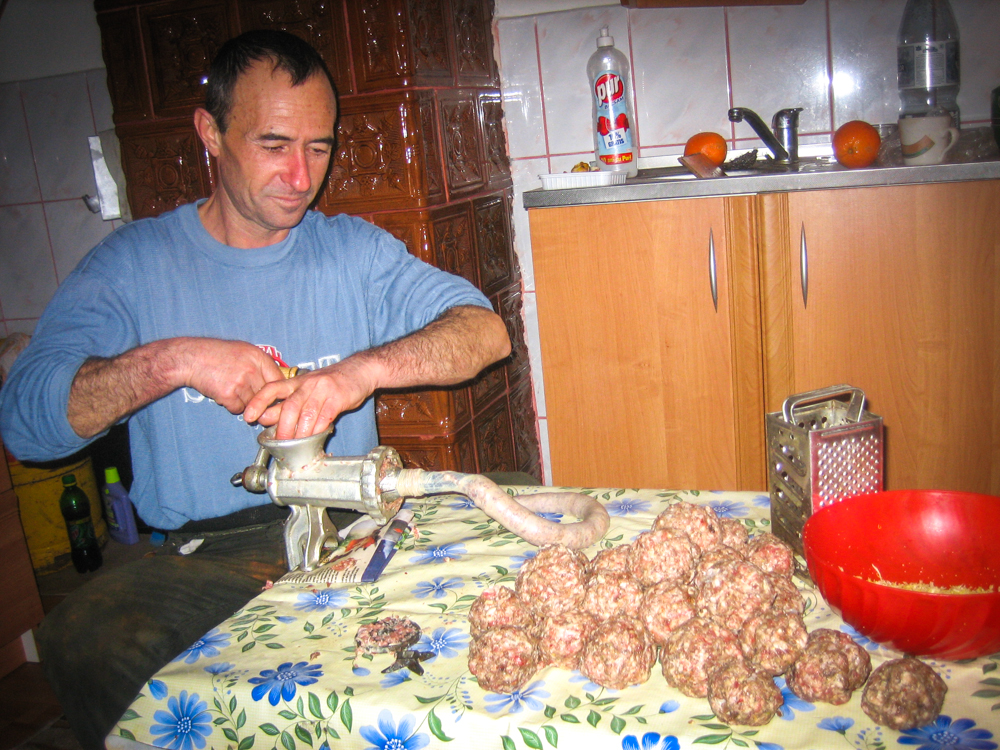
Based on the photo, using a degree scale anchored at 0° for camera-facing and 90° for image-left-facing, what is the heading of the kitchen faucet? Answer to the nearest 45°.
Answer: approximately 45°

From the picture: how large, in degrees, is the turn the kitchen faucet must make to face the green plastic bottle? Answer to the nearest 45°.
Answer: approximately 45° to its right

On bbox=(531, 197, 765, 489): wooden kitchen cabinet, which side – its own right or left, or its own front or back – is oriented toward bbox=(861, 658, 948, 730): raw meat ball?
front

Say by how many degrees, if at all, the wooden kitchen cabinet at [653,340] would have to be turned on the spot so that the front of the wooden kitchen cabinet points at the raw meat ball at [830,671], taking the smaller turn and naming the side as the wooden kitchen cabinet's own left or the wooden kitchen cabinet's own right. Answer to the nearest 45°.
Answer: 0° — it already faces it

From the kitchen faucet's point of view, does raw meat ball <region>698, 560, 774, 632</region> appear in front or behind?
in front

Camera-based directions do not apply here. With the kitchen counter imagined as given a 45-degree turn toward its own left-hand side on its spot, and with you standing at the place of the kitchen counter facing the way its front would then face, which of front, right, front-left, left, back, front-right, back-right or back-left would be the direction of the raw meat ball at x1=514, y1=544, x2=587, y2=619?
front-right

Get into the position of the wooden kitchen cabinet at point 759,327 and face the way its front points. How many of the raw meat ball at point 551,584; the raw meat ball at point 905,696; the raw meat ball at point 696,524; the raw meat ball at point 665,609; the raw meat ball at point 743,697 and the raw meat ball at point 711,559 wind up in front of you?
6

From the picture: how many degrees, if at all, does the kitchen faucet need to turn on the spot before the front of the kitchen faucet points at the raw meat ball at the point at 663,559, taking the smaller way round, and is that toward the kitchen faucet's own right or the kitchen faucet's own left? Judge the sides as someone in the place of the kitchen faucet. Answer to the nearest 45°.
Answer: approximately 45° to the kitchen faucet's own left

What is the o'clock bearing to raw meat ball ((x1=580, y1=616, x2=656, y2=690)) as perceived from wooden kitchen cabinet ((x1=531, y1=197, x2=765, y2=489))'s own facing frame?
The raw meat ball is roughly at 12 o'clock from the wooden kitchen cabinet.

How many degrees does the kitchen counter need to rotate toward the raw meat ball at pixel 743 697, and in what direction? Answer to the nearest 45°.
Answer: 0° — it already faces it

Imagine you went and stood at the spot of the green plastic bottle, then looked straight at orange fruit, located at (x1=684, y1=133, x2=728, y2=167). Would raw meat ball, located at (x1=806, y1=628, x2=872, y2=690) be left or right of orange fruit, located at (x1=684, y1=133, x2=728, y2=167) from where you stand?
right
